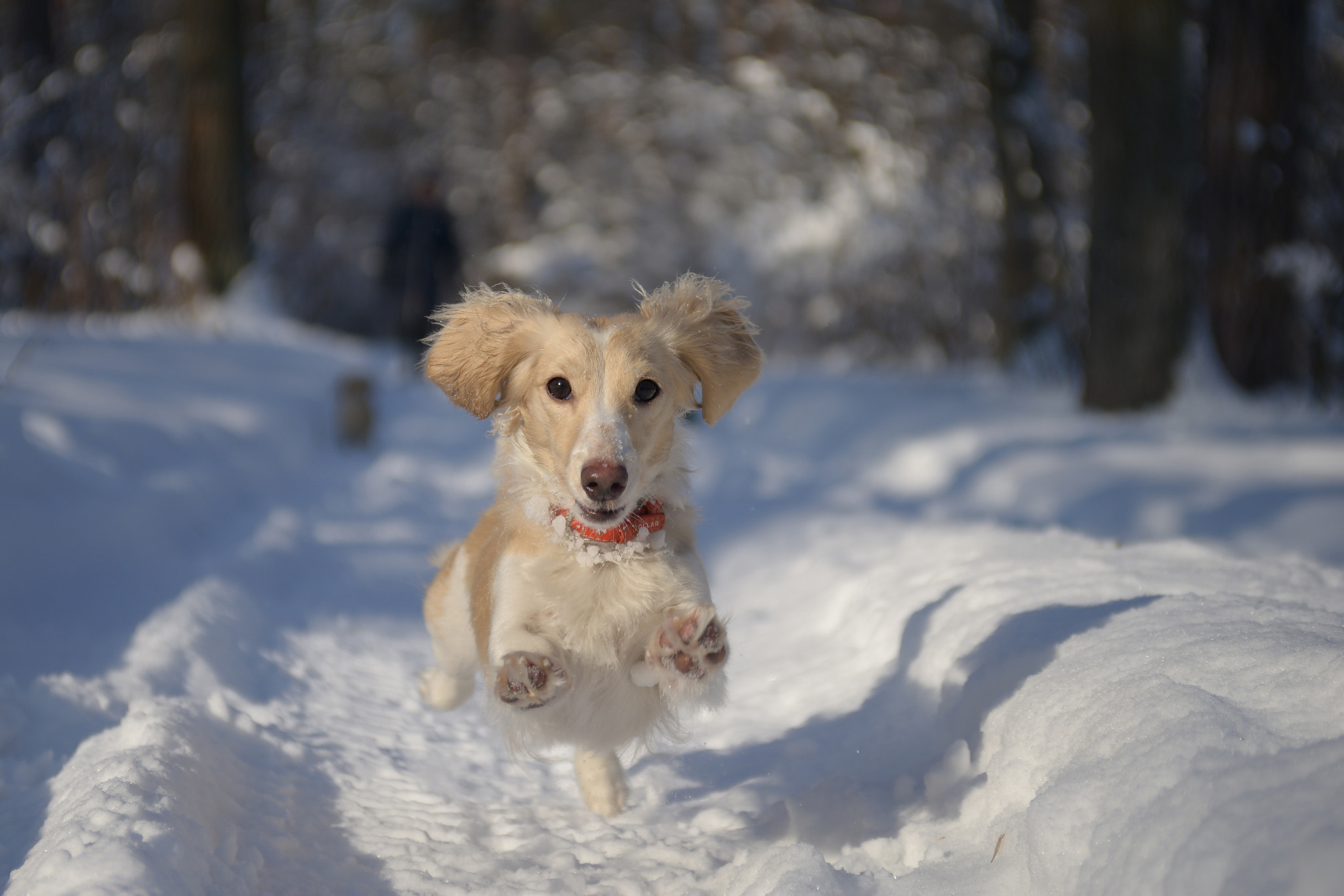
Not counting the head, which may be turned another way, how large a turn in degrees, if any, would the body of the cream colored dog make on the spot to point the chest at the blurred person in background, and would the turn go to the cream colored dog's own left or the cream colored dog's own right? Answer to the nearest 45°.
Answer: approximately 180°

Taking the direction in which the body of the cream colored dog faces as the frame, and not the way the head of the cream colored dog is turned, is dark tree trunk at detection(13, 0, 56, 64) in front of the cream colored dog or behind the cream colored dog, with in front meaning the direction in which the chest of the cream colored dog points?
behind

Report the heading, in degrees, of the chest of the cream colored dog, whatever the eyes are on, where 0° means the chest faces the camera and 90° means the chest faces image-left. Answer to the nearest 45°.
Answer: approximately 0°

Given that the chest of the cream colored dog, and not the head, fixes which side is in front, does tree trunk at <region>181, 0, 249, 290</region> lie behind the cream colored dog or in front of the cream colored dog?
behind
